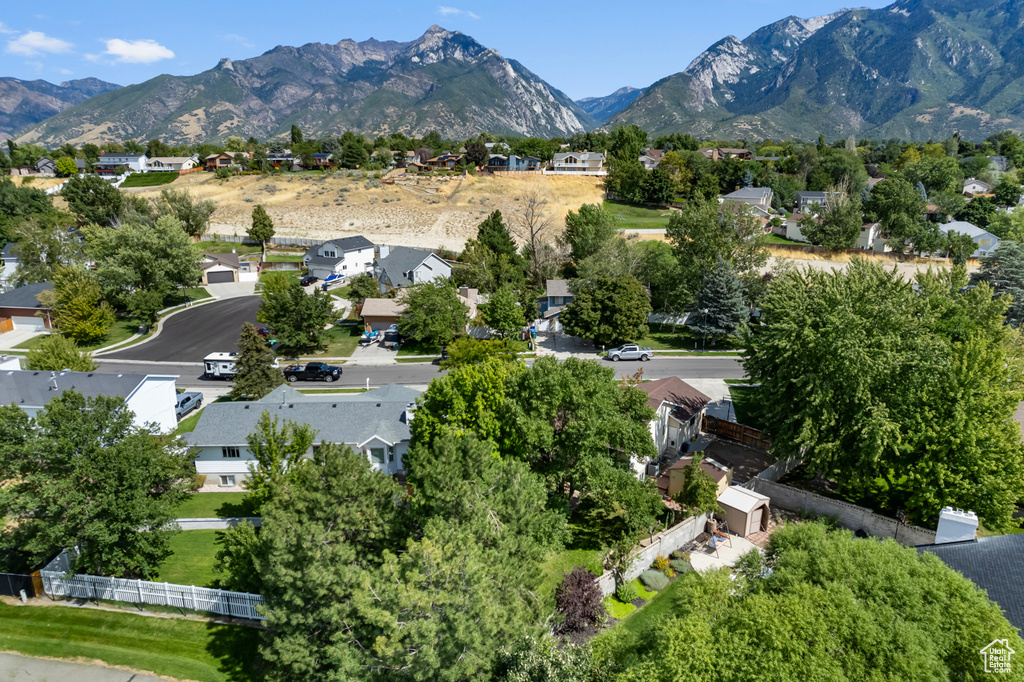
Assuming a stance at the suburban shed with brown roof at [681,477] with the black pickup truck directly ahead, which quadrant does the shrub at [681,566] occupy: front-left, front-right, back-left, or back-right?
back-left

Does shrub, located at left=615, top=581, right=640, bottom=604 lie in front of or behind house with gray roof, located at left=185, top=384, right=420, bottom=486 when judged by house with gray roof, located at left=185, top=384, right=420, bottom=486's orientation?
behind

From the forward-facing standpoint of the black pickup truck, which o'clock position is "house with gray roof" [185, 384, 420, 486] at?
The house with gray roof is roughly at 3 o'clock from the black pickup truck.

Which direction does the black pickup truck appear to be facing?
to the viewer's right

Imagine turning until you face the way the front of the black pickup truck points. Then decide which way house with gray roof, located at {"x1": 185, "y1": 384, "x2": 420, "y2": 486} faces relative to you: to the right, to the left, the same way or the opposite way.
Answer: to the left

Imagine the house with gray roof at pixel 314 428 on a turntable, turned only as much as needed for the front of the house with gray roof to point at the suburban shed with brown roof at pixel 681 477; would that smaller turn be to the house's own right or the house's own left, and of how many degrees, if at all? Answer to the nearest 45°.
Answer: approximately 135° to the house's own right

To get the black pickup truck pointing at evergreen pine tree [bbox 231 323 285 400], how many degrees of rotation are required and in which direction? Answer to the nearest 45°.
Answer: approximately 135° to its right

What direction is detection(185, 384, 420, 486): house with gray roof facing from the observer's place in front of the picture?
facing away from the viewer

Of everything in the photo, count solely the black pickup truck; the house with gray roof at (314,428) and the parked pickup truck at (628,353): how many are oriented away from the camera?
1

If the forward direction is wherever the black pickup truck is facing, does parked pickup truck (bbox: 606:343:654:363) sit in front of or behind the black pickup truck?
in front
